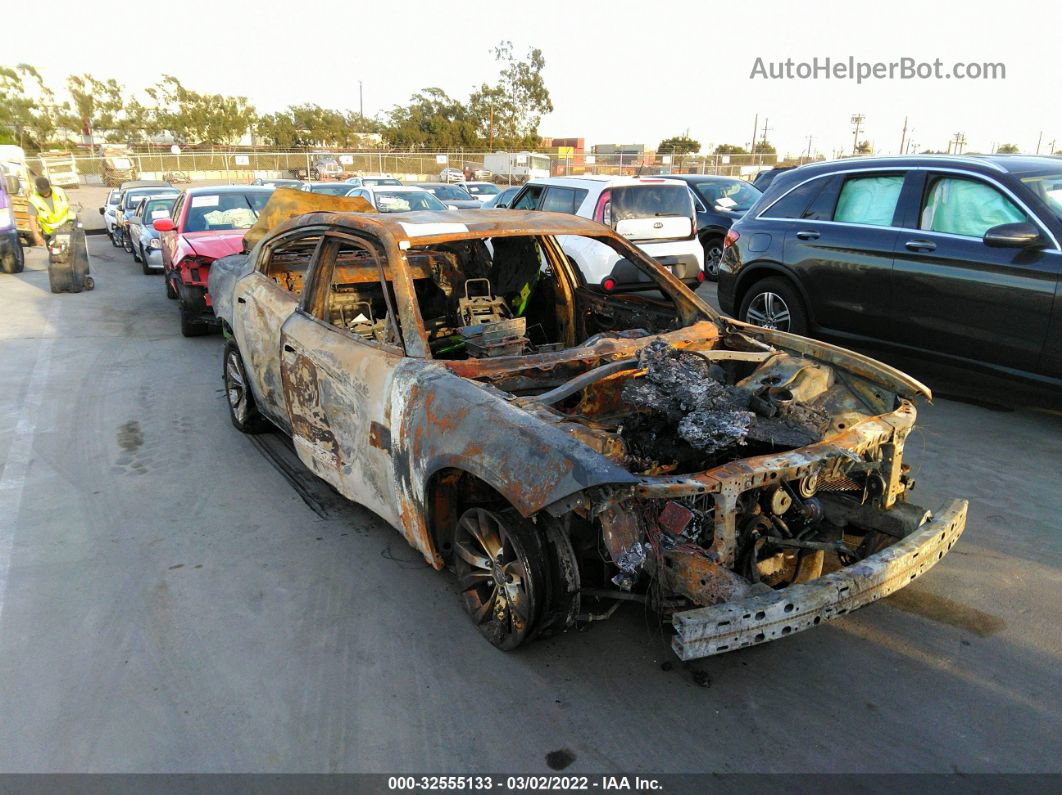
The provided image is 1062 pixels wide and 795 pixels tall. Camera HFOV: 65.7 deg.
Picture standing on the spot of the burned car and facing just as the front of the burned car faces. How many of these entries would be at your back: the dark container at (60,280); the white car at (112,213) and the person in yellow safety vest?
3

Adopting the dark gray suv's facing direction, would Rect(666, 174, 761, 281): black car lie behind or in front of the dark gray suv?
behind

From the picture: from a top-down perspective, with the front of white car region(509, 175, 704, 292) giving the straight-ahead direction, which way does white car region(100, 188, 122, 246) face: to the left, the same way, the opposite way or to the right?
the opposite way

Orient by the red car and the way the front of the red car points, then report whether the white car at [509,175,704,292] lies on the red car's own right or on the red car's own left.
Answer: on the red car's own left

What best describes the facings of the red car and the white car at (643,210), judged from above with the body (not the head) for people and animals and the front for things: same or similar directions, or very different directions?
very different directions

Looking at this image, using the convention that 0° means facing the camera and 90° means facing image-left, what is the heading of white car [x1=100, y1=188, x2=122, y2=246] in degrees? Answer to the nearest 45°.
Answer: approximately 0°

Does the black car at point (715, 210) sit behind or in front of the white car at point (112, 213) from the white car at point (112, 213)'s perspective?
in front

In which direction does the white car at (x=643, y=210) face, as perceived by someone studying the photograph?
facing away from the viewer and to the left of the viewer

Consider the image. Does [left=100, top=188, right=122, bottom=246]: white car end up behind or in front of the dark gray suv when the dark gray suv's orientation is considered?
behind

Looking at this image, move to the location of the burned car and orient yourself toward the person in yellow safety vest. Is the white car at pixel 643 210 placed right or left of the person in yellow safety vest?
right

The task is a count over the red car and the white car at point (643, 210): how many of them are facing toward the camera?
1

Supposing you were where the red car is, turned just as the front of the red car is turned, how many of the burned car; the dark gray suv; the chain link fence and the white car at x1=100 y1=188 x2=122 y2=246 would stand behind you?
2
